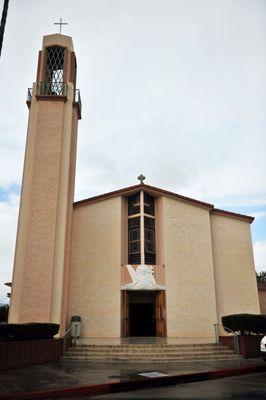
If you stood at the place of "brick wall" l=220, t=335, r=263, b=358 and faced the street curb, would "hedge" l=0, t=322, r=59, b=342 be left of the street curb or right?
right

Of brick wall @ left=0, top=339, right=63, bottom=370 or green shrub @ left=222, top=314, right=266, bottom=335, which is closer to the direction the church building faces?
the brick wall

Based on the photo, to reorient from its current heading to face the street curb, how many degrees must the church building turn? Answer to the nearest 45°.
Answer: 0° — it already faces it

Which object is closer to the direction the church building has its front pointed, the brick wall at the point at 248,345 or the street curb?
the street curb

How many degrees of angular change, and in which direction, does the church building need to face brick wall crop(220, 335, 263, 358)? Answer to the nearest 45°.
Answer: approximately 45° to its left

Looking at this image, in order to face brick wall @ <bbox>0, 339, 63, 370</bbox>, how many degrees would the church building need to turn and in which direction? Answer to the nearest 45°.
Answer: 0° — it already faces it

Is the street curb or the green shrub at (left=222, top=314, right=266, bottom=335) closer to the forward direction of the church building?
the street curb

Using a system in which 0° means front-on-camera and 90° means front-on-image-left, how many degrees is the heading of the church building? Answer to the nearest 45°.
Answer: approximately 0°
